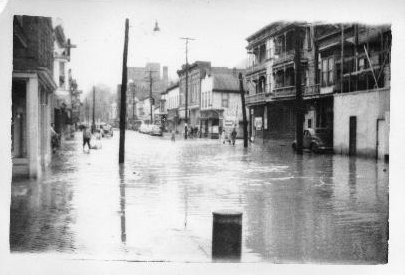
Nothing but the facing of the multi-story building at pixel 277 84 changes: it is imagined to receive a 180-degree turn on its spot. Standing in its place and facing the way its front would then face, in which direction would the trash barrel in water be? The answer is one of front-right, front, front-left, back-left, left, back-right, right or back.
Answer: back-right

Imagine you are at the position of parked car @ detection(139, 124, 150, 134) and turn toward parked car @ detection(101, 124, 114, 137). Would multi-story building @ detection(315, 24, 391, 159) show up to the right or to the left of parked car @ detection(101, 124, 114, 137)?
left

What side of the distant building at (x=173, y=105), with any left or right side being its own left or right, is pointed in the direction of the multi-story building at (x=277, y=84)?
left

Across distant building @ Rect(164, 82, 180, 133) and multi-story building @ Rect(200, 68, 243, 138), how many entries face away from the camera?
0

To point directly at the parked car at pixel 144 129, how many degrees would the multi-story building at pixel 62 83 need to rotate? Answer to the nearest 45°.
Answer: approximately 90° to its left

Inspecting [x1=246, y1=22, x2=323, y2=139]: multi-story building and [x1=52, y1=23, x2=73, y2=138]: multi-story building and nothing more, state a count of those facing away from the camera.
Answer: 0

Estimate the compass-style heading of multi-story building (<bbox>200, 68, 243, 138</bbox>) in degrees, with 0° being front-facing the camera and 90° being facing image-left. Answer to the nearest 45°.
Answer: approximately 45°

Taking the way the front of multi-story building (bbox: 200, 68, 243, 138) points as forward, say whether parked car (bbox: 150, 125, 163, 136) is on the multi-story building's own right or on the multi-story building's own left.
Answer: on the multi-story building's own right
